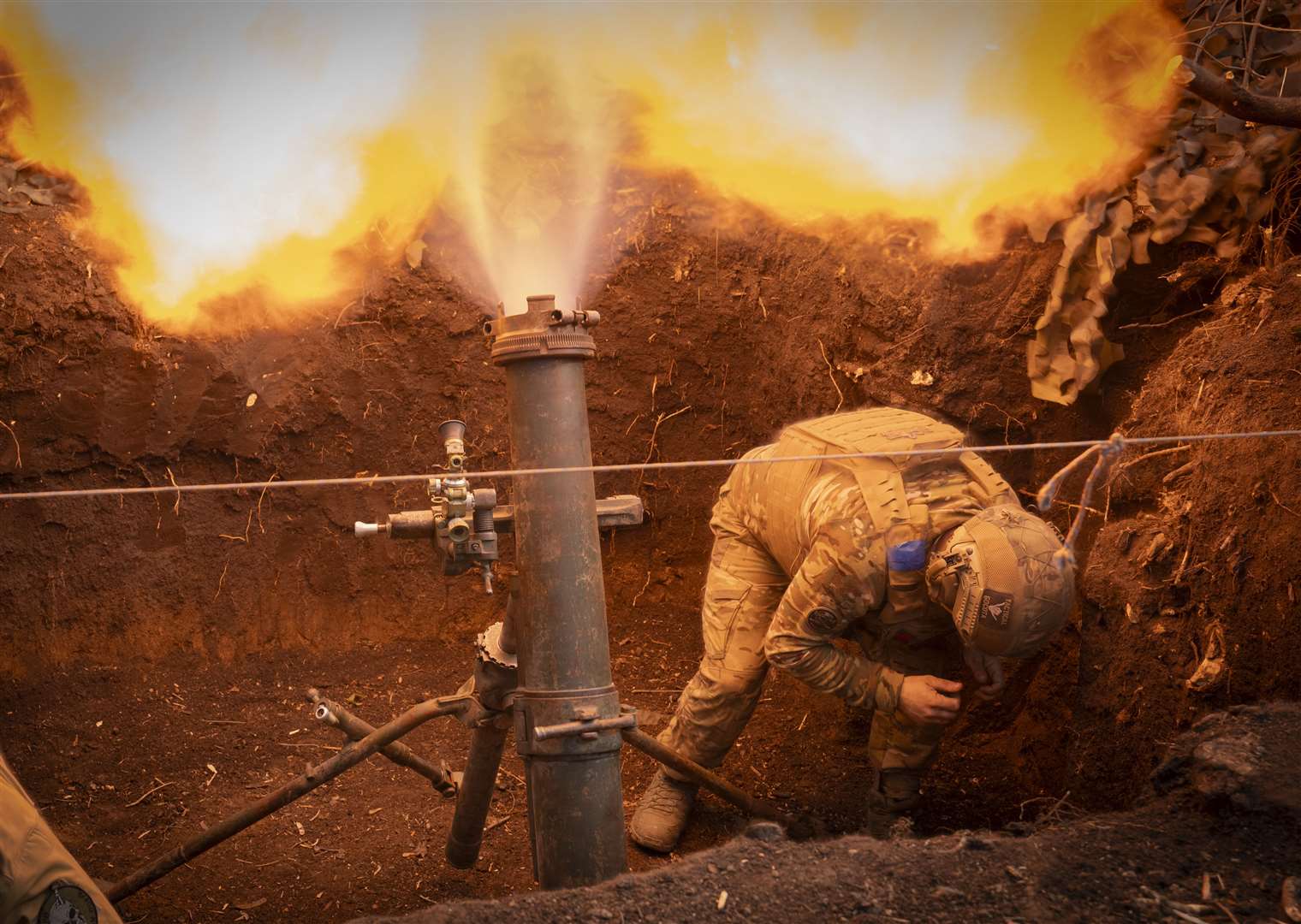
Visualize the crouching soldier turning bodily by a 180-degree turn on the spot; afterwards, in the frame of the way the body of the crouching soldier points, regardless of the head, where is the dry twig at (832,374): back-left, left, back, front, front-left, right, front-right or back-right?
front-right

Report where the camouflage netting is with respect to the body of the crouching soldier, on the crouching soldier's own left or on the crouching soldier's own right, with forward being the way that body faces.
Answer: on the crouching soldier's own left

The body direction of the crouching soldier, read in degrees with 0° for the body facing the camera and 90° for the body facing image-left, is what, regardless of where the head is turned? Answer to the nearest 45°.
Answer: approximately 315°

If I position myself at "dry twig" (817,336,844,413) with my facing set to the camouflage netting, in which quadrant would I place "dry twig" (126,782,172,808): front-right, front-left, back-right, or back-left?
back-right

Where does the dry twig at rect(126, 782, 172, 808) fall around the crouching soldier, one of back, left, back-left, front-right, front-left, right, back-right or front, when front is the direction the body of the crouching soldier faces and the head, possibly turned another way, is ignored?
back-right

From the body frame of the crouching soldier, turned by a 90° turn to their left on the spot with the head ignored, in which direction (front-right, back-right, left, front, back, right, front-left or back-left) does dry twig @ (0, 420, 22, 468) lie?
back-left
